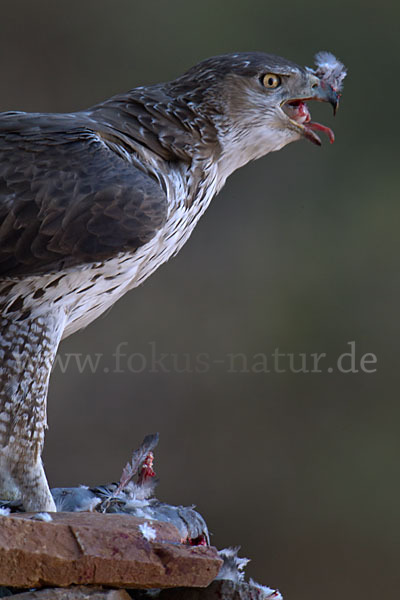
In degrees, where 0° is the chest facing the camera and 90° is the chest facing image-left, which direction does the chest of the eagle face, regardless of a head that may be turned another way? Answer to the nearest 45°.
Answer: approximately 270°
